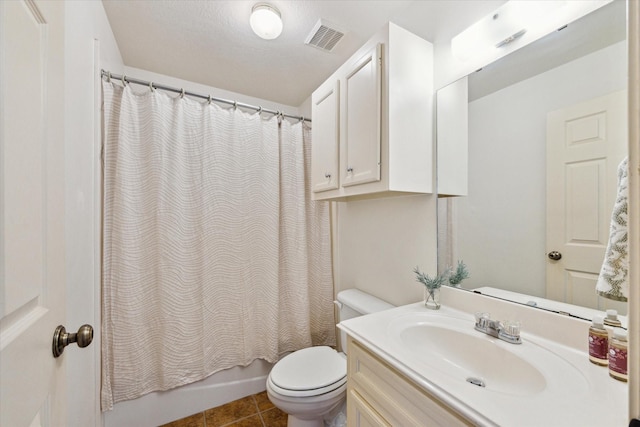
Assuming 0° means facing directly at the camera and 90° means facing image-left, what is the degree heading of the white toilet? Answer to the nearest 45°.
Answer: approximately 45°

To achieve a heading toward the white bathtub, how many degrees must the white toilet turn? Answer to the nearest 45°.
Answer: approximately 45° to its right

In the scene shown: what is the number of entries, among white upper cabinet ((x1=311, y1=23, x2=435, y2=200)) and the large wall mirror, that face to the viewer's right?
0

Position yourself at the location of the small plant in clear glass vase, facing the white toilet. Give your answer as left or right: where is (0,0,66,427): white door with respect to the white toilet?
left

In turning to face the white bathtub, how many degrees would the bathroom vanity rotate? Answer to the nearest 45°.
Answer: approximately 45° to its right

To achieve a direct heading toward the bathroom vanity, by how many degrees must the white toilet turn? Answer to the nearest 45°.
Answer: approximately 90° to its left
